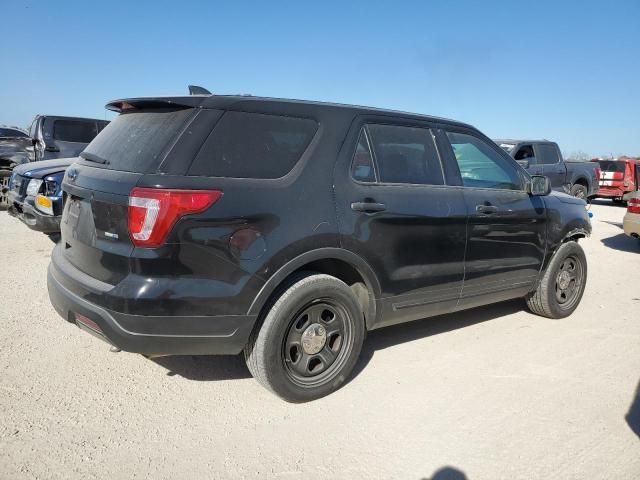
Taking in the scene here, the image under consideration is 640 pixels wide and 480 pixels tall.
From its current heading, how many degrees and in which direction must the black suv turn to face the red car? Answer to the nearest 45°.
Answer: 0° — it already faces it

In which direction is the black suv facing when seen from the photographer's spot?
facing away from the viewer and to the right of the viewer

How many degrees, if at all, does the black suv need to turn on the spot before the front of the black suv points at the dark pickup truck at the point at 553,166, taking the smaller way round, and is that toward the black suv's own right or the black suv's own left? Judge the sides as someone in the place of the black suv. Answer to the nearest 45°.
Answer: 0° — it already faces it
